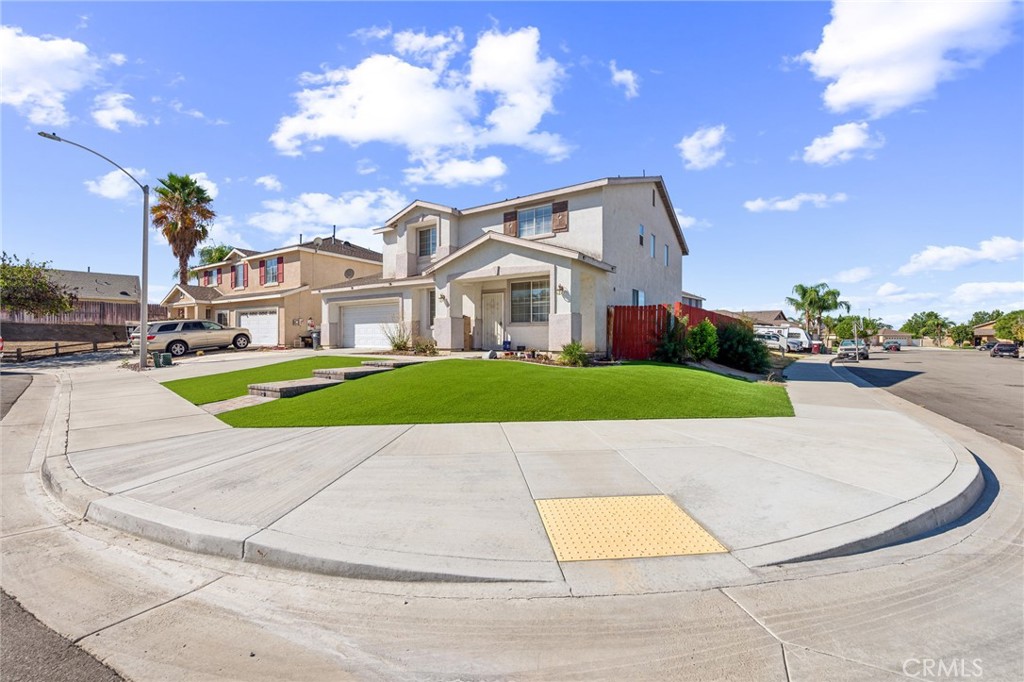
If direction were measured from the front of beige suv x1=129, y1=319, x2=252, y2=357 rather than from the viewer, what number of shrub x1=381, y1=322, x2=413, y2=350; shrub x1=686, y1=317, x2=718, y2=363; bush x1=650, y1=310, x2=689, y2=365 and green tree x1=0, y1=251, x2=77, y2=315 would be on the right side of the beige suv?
3

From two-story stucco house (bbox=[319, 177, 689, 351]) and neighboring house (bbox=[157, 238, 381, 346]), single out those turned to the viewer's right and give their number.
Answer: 0

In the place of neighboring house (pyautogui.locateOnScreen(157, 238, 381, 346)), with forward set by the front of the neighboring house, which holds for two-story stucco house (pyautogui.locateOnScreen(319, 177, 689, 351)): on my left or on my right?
on my left

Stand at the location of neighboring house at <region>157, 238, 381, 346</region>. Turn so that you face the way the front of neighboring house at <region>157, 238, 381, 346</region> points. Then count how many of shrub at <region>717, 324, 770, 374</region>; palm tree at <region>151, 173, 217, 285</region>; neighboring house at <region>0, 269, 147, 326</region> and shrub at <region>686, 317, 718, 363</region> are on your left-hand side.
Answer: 2

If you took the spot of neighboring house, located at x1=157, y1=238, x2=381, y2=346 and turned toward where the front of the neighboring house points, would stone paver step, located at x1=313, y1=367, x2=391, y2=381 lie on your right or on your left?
on your left

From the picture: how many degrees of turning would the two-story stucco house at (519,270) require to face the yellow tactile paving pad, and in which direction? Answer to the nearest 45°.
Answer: approximately 45° to its left

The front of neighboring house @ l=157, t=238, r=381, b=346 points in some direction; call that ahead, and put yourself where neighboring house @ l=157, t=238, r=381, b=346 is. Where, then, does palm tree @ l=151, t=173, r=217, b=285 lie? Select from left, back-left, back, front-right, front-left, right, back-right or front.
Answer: right

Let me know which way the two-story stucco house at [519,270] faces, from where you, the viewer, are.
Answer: facing the viewer and to the left of the viewer

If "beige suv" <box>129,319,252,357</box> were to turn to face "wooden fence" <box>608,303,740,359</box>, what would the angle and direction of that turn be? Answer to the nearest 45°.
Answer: approximately 90° to its right

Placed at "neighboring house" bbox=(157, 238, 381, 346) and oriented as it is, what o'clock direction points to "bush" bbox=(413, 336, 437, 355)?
The bush is roughly at 10 o'clock from the neighboring house.
